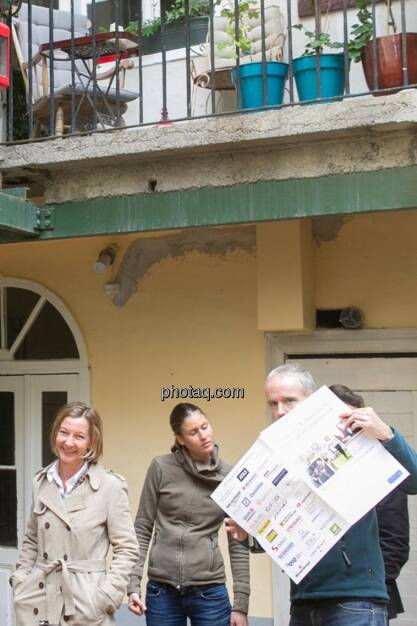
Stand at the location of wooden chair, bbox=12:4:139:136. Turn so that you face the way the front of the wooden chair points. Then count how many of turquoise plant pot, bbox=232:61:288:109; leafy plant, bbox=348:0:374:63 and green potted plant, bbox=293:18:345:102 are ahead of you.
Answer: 3

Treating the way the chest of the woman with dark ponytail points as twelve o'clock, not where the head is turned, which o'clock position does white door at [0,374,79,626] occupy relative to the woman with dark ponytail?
The white door is roughly at 5 o'clock from the woman with dark ponytail.

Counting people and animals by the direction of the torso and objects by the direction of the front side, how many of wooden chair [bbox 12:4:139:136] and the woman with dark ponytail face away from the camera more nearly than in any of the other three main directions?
0

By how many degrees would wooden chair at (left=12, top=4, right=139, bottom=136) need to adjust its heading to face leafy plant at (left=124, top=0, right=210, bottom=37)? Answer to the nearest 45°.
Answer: approximately 45° to its left

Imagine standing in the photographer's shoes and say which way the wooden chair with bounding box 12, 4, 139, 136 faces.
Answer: facing the viewer and to the right of the viewer

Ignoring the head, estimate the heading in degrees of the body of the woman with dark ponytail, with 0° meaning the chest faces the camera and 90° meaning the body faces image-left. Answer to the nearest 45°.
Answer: approximately 0°

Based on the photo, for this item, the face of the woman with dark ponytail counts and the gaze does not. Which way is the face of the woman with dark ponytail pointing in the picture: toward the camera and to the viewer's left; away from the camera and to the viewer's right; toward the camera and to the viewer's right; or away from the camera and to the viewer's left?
toward the camera and to the viewer's right

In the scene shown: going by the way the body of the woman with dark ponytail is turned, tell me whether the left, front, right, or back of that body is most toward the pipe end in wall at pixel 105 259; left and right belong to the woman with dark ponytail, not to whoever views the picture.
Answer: back
